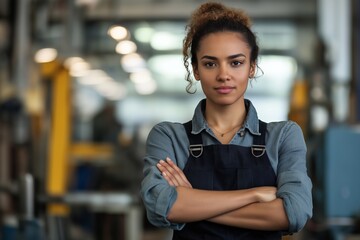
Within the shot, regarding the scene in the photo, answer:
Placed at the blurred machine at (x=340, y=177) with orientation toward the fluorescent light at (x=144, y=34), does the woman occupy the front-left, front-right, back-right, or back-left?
back-left

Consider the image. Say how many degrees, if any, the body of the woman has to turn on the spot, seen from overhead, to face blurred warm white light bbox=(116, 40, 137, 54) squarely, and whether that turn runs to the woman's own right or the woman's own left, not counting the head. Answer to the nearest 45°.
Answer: approximately 180°

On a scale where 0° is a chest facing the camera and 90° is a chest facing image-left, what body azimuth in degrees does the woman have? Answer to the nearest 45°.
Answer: approximately 0°

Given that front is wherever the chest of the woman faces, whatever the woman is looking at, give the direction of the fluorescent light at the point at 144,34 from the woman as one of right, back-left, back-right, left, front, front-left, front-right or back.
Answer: back

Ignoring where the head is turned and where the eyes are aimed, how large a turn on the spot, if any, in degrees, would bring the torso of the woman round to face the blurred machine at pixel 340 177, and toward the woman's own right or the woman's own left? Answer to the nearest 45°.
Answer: approximately 180°

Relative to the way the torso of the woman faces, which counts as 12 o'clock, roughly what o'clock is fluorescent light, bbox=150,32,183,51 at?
The fluorescent light is roughly at 6 o'clock from the woman.

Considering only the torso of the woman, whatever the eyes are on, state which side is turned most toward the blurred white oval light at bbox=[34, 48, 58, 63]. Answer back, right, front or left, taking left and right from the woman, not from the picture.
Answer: back

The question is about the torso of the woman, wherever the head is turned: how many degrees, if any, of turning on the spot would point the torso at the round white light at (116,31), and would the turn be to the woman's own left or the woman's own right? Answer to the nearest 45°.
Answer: approximately 180°
